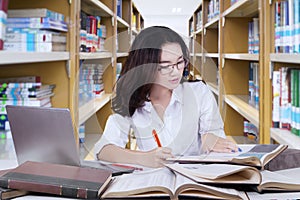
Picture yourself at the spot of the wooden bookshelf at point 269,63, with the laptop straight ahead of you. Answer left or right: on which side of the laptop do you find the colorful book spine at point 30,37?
right

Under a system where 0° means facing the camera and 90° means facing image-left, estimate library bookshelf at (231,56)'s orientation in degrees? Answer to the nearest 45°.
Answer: approximately 45°

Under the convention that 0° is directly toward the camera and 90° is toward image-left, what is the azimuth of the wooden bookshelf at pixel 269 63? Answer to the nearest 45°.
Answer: approximately 45°

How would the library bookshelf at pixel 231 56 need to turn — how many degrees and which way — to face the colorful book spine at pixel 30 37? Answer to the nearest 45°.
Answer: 0° — it already faces it

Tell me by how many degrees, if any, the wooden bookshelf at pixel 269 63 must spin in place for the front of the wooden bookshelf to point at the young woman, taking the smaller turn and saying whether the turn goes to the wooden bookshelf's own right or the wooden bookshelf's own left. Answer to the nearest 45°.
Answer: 0° — it already faces them

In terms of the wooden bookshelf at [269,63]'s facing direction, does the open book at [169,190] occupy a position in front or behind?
in front

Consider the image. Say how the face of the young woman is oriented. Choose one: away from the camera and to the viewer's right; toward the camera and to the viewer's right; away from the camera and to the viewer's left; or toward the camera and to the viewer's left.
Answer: toward the camera and to the viewer's right

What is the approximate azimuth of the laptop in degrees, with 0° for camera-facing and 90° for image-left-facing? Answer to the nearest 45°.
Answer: approximately 225°
